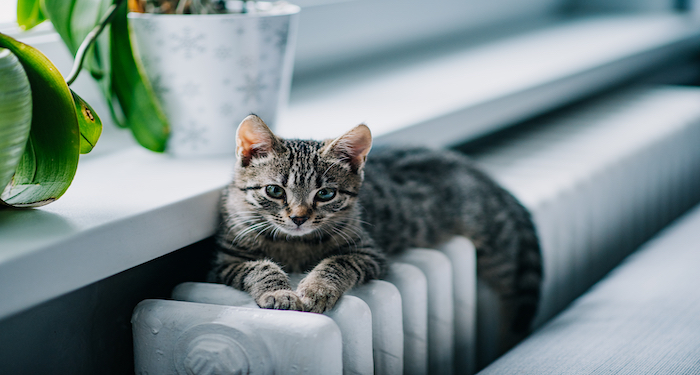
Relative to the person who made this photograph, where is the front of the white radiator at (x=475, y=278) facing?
facing the viewer and to the right of the viewer

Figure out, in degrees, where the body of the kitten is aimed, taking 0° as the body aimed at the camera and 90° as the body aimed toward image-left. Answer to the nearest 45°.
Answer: approximately 45°
